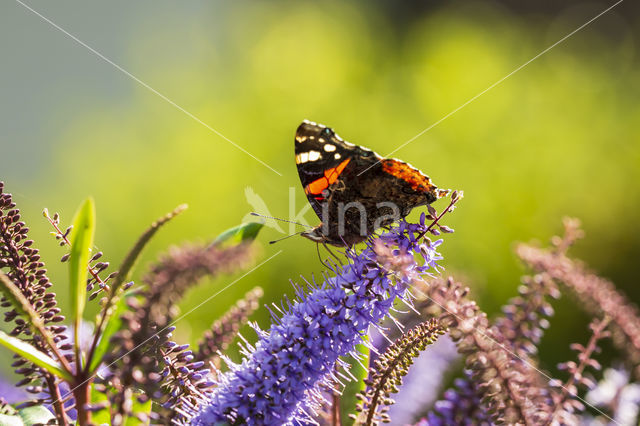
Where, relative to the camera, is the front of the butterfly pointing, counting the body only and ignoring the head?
to the viewer's left
